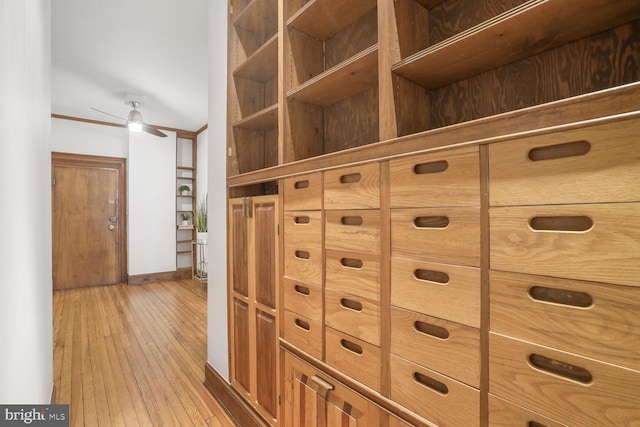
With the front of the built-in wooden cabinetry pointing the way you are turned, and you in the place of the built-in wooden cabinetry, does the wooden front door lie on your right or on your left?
on your right

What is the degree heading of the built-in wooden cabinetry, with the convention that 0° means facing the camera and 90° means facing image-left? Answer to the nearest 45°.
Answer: approximately 45°

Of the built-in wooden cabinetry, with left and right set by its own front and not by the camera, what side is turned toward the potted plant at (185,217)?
right
